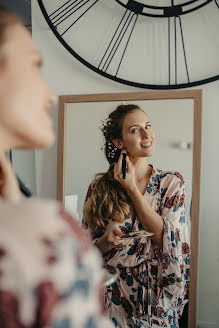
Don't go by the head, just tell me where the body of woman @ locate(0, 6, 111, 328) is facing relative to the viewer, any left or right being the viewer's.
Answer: facing away from the viewer and to the right of the viewer
